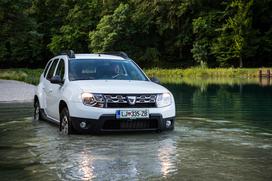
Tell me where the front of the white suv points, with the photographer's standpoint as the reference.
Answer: facing the viewer and to the right of the viewer
